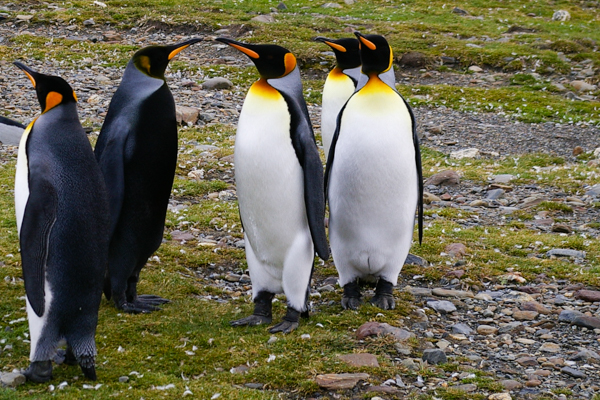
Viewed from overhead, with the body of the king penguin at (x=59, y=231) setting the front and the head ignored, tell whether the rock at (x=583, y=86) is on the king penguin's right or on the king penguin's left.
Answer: on the king penguin's right

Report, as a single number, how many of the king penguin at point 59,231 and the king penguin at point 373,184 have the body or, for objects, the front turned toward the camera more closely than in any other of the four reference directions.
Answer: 1

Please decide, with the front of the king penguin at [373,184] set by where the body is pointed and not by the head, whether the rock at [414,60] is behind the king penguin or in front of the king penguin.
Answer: behind

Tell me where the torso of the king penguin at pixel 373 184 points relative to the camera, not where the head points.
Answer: toward the camera

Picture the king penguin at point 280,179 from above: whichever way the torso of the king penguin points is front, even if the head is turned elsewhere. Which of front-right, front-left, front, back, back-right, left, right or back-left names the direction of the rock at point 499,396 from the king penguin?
left

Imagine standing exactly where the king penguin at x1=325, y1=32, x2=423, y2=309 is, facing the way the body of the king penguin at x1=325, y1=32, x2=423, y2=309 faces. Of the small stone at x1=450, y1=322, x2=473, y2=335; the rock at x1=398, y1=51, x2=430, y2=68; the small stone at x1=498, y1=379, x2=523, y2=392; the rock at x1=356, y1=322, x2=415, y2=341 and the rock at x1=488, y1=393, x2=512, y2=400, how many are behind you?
1

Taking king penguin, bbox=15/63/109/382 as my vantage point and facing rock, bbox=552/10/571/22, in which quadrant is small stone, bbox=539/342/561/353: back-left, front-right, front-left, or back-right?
front-right

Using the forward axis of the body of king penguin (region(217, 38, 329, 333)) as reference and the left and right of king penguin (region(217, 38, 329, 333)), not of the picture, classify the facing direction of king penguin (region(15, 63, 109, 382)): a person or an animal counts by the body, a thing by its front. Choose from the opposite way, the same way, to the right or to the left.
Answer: to the right

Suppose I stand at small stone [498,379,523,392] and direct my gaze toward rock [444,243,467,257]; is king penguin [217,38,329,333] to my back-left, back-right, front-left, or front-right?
front-left

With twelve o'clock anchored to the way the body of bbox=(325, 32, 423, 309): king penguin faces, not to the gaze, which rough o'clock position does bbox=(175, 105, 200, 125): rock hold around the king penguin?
The rock is roughly at 5 o'clock from the king penguin.

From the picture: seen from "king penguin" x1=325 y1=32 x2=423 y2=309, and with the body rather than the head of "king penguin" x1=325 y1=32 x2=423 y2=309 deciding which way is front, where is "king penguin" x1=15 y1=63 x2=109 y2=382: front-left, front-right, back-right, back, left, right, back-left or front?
front-right

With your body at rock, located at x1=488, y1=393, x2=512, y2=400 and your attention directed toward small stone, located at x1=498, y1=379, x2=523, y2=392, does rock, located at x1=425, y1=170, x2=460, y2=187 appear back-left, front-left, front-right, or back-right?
front-left

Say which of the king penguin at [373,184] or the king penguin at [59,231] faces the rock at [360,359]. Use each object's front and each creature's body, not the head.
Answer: the king penguin at [373,184]

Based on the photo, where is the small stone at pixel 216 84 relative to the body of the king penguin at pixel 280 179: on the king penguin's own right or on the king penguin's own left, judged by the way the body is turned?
on the king penguin's own right

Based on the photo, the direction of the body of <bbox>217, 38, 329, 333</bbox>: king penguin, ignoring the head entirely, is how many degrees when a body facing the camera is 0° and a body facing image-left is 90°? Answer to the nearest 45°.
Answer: approximately 45°

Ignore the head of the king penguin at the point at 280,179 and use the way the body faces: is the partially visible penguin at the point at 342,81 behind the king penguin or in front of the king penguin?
behind

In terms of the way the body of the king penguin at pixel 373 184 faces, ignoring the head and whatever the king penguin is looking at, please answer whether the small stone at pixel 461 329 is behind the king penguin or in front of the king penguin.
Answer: in front

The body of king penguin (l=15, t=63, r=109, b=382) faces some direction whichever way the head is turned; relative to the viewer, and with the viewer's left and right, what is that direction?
facing away from the viewer and to the left of the viewer
